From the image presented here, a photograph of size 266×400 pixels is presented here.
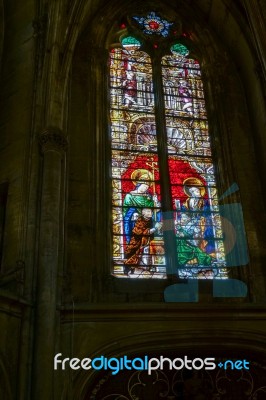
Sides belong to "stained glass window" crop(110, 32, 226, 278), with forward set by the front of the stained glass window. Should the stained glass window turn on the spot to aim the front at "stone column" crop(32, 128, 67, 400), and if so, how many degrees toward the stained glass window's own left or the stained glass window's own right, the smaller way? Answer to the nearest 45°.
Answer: approximately 45° to the stained glass window's own right

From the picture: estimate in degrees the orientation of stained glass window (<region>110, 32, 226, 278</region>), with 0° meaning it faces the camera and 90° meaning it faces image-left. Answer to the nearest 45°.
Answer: approximately 0°
